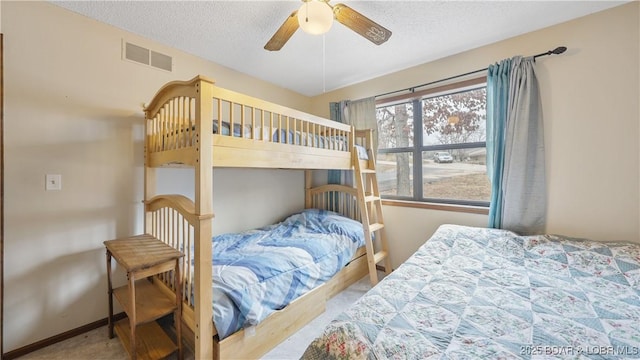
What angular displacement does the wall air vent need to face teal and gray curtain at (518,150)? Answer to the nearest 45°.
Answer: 0° — it already faces it

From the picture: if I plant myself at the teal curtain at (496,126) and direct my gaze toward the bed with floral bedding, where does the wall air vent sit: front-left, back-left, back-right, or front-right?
front-right

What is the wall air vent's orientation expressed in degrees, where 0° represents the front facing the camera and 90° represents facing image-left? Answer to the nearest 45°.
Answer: approximately 315°

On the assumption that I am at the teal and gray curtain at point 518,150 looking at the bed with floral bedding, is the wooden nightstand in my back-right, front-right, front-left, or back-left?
front-right
